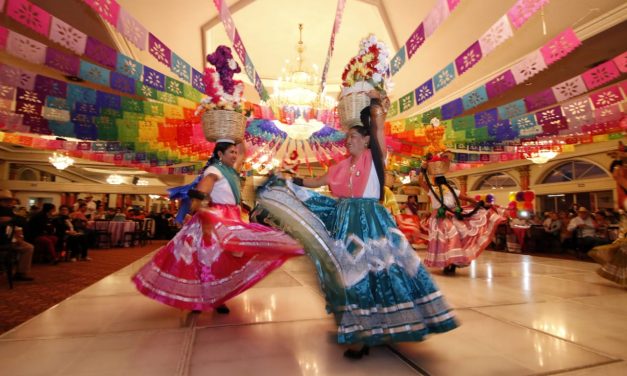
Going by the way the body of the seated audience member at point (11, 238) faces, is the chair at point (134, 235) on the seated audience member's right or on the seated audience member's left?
on the seated audience member's left

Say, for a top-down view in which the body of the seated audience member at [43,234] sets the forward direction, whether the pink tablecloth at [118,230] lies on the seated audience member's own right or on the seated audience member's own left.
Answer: on the seated audience member's own left

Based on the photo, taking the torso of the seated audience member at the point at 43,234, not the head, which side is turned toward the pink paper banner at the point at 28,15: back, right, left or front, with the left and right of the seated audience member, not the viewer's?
right

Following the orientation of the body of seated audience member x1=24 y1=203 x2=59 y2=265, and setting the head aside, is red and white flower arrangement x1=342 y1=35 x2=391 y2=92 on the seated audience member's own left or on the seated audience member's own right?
on the seated audience member's own right

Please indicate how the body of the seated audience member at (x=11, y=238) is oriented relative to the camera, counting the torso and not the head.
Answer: to the viewer's right

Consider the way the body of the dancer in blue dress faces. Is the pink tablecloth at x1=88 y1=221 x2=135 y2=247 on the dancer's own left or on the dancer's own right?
on the dancer's own right

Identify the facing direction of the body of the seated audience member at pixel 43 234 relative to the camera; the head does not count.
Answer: to the viewer's right

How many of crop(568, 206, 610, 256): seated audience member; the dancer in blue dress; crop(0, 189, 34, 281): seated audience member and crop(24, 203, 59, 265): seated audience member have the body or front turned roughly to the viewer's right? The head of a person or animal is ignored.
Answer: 2

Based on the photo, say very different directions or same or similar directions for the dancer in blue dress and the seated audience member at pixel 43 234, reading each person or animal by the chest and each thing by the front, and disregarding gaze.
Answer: very different directions

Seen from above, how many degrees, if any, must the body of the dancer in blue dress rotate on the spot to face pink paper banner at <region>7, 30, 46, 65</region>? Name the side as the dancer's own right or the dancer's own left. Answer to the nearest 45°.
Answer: approximately 45° to the dancer's own right

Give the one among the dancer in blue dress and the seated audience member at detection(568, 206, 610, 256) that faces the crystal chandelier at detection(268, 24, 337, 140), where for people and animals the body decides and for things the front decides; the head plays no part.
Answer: the seated audience member
